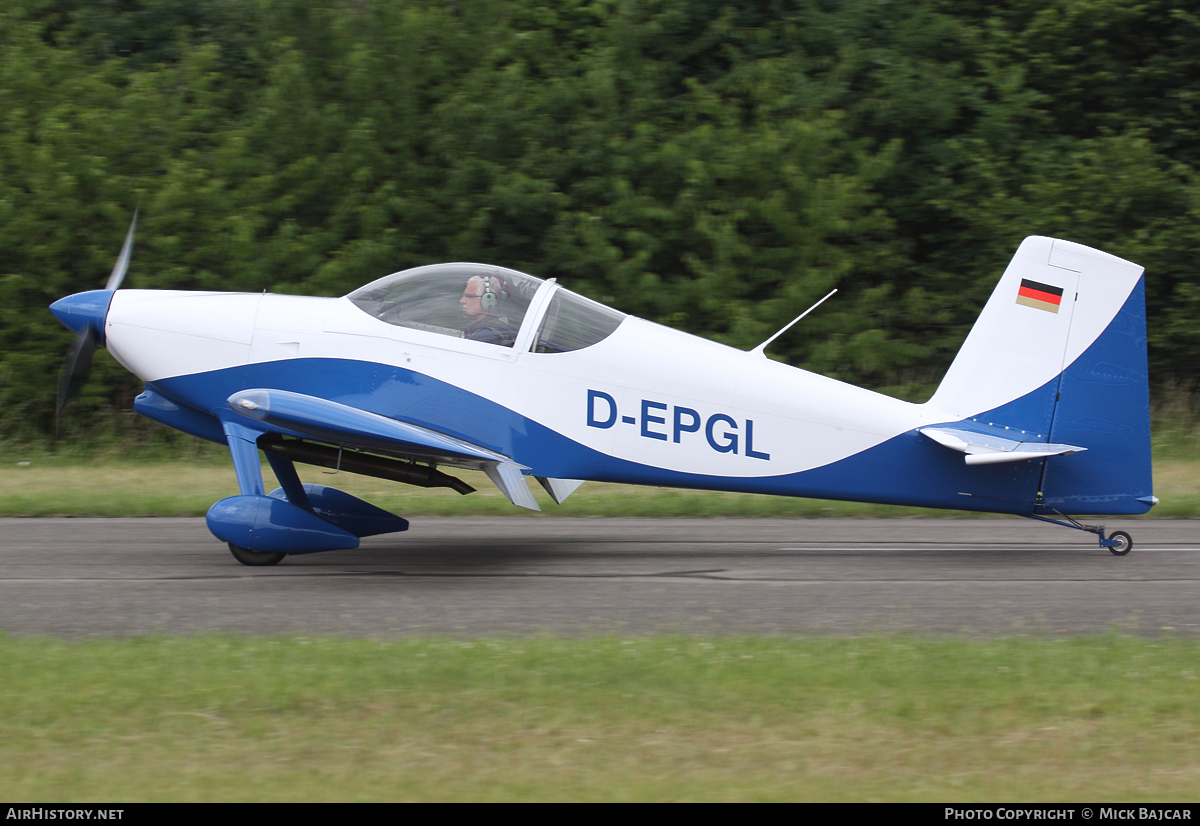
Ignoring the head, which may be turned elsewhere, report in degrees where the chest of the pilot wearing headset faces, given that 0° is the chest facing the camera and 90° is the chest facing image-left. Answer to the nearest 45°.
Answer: approximately 90°

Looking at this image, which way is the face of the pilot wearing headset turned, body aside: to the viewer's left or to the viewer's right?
to the viewer's left

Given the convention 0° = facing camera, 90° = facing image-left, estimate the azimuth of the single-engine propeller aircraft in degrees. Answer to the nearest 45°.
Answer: approximately 90°
